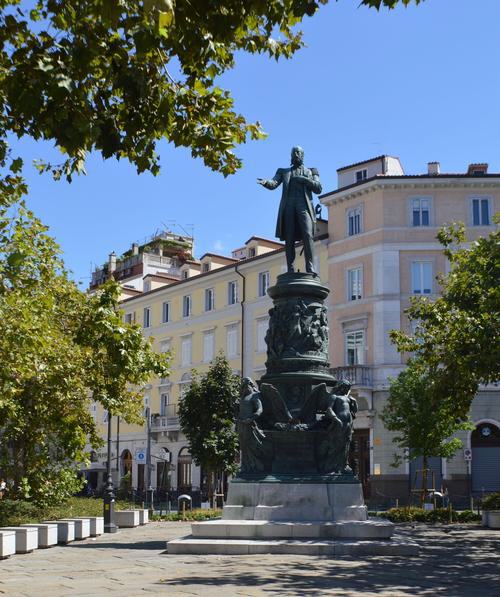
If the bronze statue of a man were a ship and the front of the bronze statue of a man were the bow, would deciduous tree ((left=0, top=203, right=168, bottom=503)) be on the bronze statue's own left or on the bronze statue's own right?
on the bronze statue's own right

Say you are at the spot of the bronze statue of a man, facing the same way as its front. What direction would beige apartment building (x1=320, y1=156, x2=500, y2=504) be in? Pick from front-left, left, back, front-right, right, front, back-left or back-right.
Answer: back

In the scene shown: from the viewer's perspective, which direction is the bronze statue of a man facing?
toward the camera
